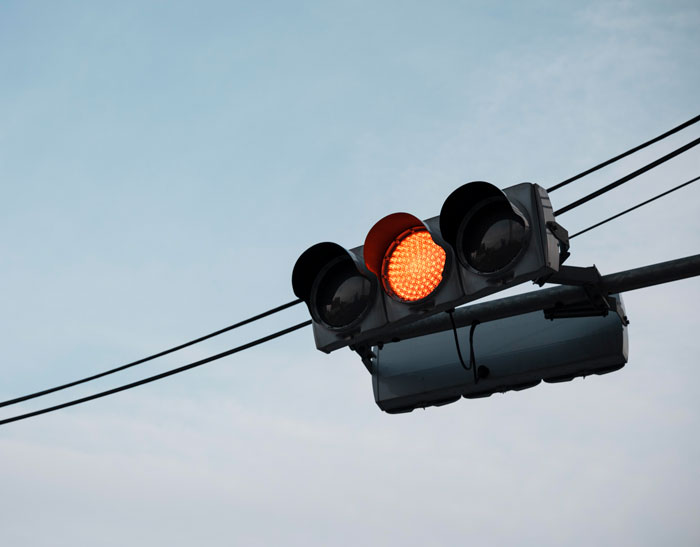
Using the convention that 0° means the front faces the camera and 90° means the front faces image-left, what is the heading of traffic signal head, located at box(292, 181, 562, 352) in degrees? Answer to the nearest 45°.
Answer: approximately 45°

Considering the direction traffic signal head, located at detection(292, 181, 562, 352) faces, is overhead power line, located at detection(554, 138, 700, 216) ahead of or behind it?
behind

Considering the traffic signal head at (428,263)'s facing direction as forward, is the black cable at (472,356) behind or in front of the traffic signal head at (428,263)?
behind

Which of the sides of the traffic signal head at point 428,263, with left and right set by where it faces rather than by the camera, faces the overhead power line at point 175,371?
right

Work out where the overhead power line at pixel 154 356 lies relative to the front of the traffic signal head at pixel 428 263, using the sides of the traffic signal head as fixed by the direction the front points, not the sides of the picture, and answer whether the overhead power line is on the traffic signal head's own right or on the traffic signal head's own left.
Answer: on the traffic signal head's own right
